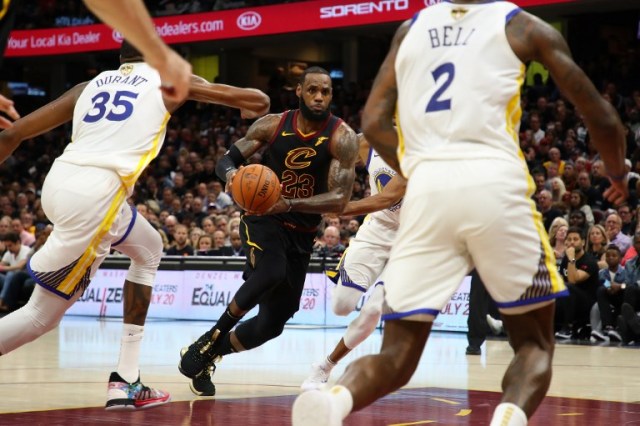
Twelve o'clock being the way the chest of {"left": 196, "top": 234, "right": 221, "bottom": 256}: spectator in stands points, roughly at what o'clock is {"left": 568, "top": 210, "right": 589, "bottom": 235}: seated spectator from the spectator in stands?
The seated spectator is roughly at 10 o'clock from the spectator in stands.

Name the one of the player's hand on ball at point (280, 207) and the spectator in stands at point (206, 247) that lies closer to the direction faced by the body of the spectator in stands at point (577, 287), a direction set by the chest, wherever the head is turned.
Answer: the player's hand on ball

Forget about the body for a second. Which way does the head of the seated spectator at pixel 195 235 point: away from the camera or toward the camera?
toward the camera

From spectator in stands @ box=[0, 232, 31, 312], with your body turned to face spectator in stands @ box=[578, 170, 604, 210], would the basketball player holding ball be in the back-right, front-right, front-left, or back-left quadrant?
front-right

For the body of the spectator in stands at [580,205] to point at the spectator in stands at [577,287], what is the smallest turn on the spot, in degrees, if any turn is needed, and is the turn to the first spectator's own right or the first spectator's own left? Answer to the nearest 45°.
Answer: approximately 45° to the first spectator's own left

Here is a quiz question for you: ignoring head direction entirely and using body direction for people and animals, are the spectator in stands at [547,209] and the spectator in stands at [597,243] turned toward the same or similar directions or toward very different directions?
same or similar directions

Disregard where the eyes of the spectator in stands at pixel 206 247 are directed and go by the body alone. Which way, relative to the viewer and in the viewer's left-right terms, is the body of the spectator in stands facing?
facing the viewer

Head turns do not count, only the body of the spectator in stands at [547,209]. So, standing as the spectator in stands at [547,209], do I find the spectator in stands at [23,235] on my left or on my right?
on my right

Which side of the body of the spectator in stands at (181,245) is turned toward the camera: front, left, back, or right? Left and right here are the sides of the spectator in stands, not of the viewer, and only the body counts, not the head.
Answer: front

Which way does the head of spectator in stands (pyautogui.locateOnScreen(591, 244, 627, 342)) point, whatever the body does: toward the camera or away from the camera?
toward the camera

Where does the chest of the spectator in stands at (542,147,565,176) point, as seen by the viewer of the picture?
toward the camera

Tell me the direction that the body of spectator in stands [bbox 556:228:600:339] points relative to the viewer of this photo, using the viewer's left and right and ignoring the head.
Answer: facing the viewer and to the left of the viewer

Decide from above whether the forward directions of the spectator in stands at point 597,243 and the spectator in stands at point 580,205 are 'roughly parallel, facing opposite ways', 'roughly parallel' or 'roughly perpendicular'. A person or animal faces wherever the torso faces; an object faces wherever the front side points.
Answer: roughly parallel
